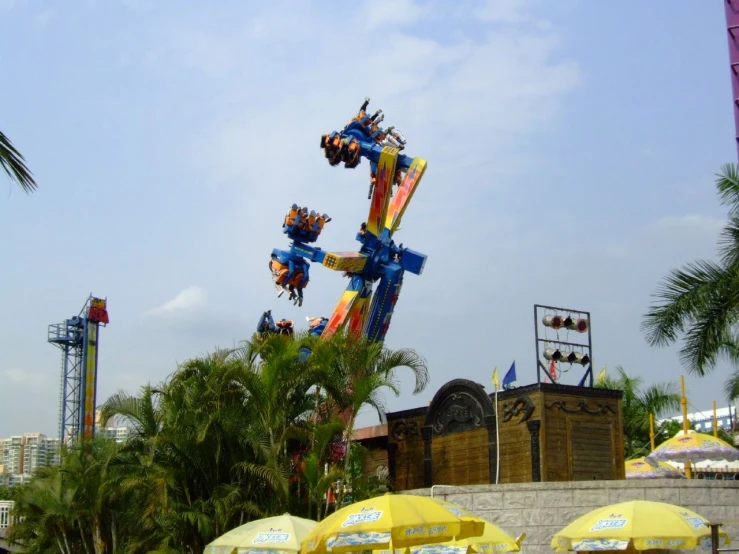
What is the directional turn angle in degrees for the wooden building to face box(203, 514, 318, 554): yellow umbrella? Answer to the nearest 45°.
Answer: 0° — it already faces it

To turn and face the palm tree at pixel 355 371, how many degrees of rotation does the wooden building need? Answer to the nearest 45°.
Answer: approximately 45° to its right

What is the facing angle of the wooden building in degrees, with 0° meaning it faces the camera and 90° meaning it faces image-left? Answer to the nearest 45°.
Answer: approximately 45°

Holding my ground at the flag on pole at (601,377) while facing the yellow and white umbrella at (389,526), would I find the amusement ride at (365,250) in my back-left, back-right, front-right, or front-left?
back-right

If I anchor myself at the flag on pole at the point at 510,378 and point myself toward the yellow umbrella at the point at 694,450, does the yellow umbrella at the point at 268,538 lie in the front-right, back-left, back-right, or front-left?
back-right

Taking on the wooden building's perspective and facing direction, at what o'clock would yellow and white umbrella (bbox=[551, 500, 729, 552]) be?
The yellow and white umbrella is roughly at 10 o'clock from the wooden building.

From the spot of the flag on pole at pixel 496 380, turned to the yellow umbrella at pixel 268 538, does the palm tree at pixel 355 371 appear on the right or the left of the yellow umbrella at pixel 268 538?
right

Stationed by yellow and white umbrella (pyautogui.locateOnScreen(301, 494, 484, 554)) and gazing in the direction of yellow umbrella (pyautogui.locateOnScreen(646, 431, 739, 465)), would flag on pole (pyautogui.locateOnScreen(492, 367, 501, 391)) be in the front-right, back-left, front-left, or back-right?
front-left
